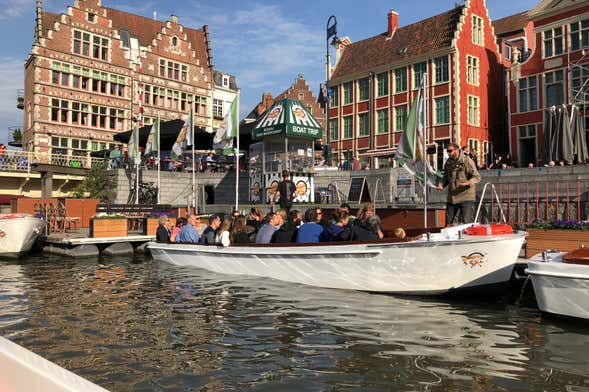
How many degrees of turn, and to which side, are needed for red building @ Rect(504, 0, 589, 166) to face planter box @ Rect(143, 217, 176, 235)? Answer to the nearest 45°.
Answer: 0° — it already faces it

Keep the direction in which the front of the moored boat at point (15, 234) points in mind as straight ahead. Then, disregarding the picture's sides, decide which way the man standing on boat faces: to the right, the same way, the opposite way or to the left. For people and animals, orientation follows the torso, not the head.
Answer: the opposite way

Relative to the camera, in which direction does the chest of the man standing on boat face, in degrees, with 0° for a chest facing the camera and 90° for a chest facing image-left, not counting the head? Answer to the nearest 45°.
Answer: approximately 45°

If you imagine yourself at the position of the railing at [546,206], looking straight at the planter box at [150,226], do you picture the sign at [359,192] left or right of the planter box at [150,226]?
right

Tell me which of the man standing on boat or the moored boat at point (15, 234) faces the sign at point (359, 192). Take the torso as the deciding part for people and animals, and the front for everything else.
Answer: the moored boat

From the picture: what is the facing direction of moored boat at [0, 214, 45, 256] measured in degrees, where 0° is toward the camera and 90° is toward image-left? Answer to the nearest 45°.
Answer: approximately 270°
